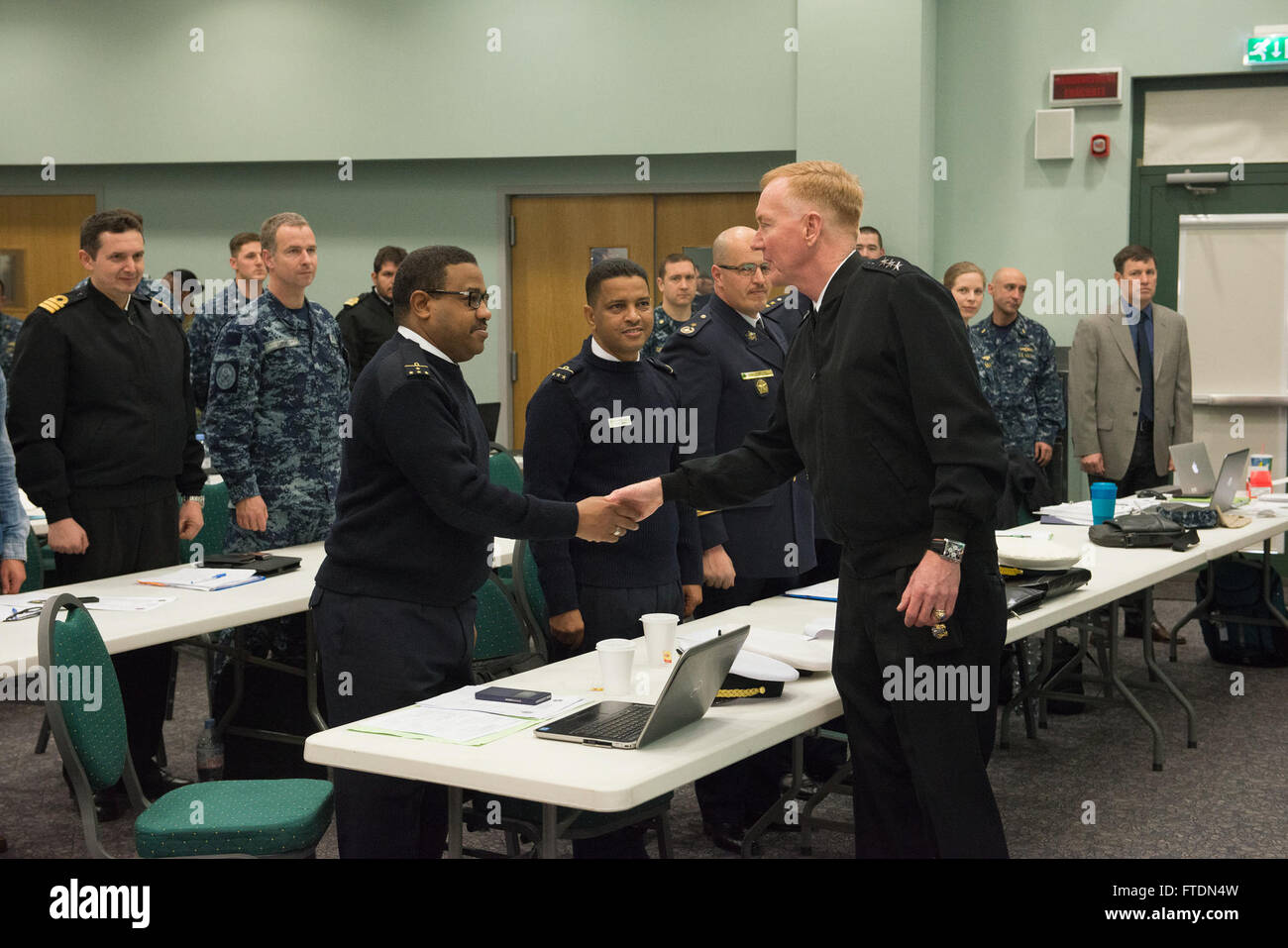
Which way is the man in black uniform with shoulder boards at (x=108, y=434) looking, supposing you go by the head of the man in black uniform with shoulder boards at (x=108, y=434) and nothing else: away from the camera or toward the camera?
toward the camera

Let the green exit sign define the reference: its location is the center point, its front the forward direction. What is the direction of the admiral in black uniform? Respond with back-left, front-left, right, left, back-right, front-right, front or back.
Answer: front

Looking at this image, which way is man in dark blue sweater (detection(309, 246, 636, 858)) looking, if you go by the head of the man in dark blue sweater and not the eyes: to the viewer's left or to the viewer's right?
to the viewer's right

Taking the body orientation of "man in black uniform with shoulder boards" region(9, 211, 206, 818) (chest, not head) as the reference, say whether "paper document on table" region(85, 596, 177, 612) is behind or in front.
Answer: in front

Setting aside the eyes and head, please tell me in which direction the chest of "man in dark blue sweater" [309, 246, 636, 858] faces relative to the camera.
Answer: to the viewer's right

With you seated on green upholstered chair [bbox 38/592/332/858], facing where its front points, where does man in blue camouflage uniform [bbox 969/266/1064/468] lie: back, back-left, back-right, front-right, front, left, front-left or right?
front-left

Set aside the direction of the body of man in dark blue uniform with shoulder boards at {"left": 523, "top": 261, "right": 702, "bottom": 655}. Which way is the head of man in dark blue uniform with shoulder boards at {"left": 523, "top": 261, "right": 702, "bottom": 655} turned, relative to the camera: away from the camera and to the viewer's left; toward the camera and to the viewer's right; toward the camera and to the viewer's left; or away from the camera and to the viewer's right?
toward the camera and to the viewer's right

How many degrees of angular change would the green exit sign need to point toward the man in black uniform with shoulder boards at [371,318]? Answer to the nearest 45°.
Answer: approximately 45° to its right

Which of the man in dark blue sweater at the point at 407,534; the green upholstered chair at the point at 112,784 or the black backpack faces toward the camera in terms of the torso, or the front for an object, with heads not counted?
the black backpack

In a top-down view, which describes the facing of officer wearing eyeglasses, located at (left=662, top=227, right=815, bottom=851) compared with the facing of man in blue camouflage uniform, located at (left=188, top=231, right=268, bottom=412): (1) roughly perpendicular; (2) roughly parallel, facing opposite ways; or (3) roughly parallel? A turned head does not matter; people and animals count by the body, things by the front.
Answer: roughly parallel

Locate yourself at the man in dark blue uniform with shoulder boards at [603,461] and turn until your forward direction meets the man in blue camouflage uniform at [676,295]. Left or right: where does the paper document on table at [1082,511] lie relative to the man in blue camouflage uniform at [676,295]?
right

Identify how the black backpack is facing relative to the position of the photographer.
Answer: facing the viewer

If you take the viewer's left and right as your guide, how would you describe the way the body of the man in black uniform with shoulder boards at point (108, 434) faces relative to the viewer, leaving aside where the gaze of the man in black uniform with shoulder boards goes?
facing the viewer and to the right of the viewer

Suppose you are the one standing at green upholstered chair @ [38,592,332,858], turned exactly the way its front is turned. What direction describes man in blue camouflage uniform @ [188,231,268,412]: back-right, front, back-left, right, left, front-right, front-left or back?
left
